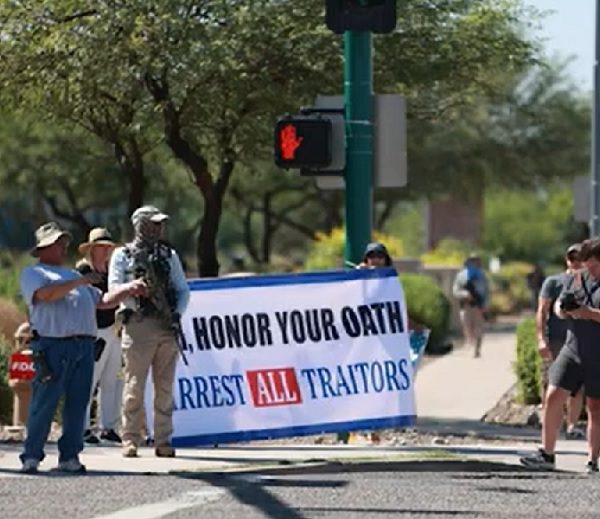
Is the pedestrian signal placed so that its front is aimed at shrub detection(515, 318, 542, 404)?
no

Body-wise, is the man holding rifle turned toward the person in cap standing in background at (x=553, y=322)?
no

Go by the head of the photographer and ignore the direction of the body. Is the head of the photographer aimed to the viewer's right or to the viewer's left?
to the viewer's left

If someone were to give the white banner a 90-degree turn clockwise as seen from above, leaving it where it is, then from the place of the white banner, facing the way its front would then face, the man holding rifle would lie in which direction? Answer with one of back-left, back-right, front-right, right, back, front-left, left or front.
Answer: front-left

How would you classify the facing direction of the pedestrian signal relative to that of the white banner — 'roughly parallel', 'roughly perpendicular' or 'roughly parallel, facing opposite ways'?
roughly parallel

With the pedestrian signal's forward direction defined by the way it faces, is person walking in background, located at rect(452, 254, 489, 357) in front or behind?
behind

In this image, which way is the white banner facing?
toward the camera

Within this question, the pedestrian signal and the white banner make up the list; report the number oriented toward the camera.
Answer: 2

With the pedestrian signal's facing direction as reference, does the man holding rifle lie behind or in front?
in front
